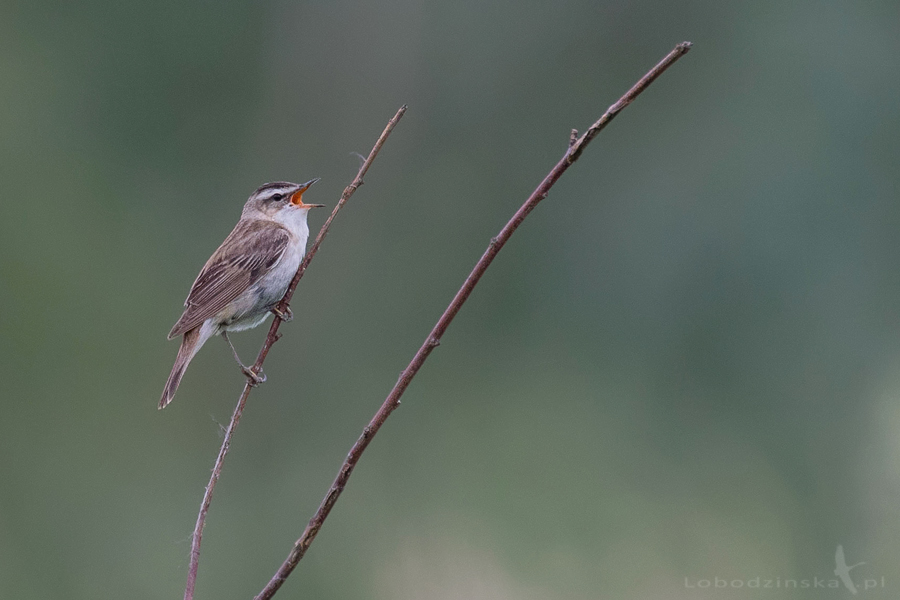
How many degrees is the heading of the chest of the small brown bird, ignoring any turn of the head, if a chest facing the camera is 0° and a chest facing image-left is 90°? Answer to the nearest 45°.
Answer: approximately 270°
